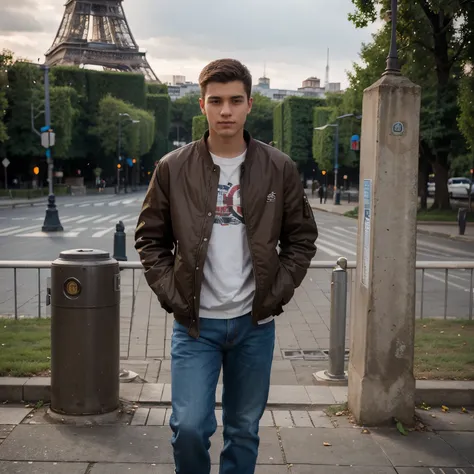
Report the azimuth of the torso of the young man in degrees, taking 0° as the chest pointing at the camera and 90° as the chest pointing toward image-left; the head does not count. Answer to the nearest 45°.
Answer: approximately 0°

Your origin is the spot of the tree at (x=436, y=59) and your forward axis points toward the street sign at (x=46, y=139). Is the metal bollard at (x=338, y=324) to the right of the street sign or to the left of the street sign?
left

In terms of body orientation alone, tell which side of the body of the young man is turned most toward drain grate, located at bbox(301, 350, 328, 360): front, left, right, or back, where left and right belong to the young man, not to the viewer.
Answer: back

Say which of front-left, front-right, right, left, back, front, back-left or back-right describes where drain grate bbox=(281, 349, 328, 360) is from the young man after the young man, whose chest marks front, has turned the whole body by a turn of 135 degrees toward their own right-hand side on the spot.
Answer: front-right

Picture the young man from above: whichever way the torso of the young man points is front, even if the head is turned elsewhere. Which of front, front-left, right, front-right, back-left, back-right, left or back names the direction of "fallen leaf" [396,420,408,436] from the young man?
back-left

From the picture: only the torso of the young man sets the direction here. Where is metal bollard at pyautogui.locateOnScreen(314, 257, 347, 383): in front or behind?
behind

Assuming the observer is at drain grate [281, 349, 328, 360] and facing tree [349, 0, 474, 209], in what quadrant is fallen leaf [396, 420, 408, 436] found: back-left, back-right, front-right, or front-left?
back-right

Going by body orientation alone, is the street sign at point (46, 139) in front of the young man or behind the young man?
behind

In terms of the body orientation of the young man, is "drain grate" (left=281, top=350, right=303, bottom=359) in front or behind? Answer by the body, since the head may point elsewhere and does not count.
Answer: behind

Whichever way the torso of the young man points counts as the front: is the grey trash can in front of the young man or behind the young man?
behind

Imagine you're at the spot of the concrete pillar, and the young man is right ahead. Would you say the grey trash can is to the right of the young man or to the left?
right
